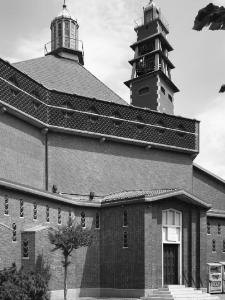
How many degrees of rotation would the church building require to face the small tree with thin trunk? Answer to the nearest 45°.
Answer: approximately 45° to its right

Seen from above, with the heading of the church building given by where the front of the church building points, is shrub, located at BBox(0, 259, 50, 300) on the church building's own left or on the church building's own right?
on the church building's own right

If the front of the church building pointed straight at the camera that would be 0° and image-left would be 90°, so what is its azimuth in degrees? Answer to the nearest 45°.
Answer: approximately 315°
